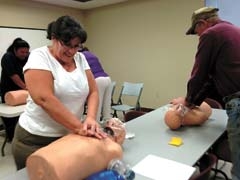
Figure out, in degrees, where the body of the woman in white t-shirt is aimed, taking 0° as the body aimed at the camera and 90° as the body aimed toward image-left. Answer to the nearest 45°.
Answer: approximately 315°

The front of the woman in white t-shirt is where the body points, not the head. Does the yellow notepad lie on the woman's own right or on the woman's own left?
on the woman's own left
